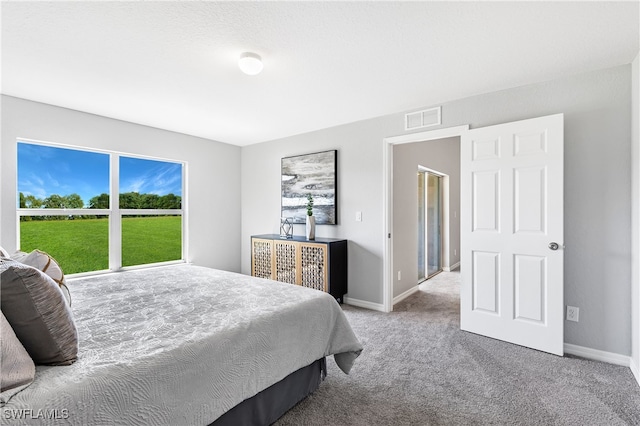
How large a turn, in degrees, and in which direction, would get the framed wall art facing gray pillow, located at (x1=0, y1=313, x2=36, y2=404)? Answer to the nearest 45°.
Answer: approximately 45° to its left

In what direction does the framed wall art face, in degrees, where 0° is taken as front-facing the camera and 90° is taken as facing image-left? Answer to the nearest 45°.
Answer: approximately 45°

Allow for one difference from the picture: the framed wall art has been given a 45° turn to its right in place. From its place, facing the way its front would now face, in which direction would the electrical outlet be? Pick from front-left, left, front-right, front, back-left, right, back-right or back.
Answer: back-left

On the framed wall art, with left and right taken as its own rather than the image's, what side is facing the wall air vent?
left

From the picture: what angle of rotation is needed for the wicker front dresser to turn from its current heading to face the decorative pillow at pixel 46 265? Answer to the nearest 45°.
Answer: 0° — it already faces it

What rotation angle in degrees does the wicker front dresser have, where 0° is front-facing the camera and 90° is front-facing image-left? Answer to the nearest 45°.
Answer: approximately 45°

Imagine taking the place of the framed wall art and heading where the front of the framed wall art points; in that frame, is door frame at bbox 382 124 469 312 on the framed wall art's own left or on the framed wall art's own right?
on the framed wall art's own left

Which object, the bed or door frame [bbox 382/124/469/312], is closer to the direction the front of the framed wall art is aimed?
the bed
